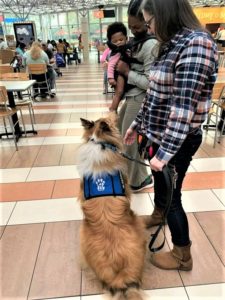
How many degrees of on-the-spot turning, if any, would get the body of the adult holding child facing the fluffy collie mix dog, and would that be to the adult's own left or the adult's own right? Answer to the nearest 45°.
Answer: approximately 45° to the adult's own left

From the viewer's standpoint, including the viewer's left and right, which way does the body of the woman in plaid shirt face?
facing to the left of the viewer

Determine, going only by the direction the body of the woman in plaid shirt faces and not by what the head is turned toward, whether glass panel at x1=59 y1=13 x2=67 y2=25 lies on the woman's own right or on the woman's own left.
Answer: on the woman's own right

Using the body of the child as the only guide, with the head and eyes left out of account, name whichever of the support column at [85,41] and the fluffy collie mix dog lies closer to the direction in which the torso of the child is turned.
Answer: the fluffy collie mix dog
